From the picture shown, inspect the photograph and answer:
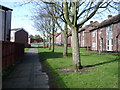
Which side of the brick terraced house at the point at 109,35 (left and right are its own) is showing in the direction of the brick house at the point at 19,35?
front

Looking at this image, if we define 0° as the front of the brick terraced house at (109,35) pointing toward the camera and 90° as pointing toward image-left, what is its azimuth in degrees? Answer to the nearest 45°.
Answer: approximately 45°

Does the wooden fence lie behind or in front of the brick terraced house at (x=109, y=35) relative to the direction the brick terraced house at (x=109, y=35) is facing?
in front

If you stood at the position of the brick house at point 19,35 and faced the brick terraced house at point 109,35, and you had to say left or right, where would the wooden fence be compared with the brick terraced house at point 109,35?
right

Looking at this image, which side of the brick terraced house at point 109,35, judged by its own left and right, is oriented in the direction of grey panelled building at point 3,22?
front
